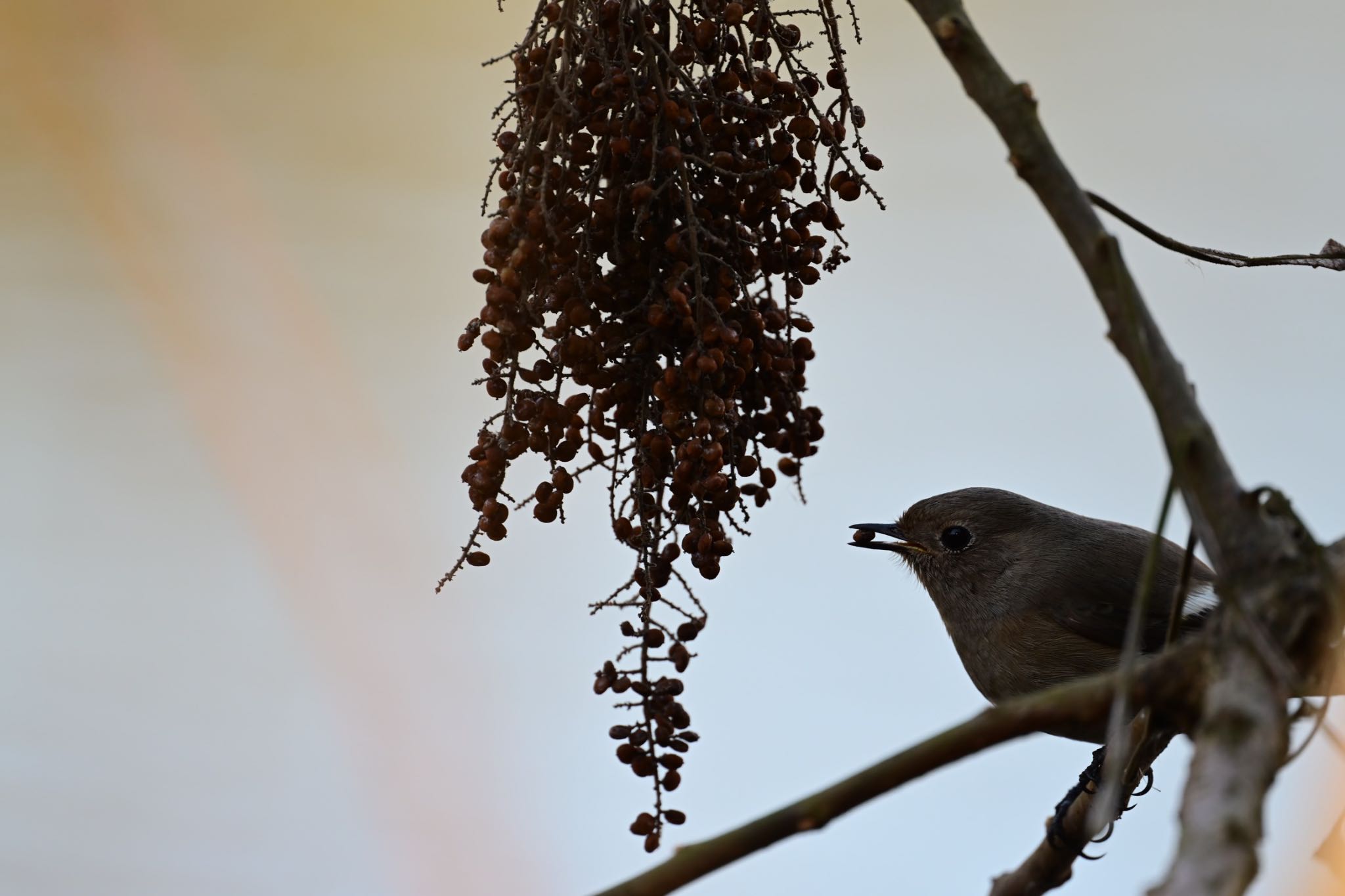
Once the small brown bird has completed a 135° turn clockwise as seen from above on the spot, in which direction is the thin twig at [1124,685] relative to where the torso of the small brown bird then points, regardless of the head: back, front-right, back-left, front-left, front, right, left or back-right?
back-right

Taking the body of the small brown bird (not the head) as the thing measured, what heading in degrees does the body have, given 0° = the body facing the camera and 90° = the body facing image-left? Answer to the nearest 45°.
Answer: approximately 90°

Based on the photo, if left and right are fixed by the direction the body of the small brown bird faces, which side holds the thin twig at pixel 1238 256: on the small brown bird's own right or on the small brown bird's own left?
on the small brown bird's own left
